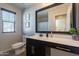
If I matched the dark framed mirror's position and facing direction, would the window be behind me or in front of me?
in front

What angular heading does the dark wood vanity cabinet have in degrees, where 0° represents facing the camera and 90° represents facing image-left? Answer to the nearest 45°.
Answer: approximately 45°

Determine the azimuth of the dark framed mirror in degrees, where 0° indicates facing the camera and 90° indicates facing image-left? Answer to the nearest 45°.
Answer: approximately 45°
